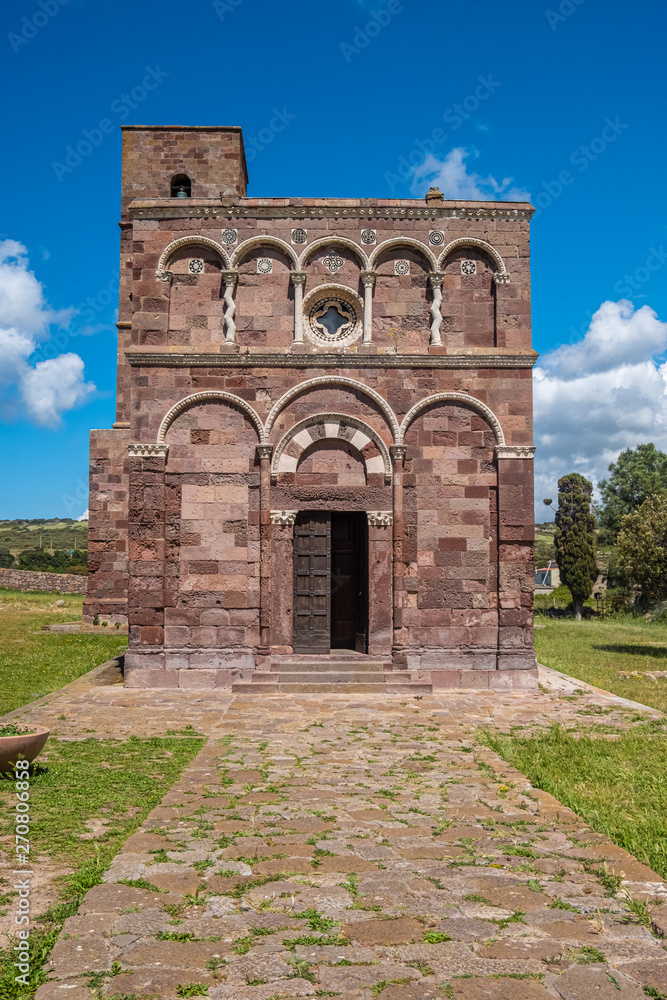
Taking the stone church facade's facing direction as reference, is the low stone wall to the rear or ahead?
to the rear

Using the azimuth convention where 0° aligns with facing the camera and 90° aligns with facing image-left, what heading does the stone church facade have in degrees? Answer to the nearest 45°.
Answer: approximately 0°

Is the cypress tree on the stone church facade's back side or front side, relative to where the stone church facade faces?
on the back side
